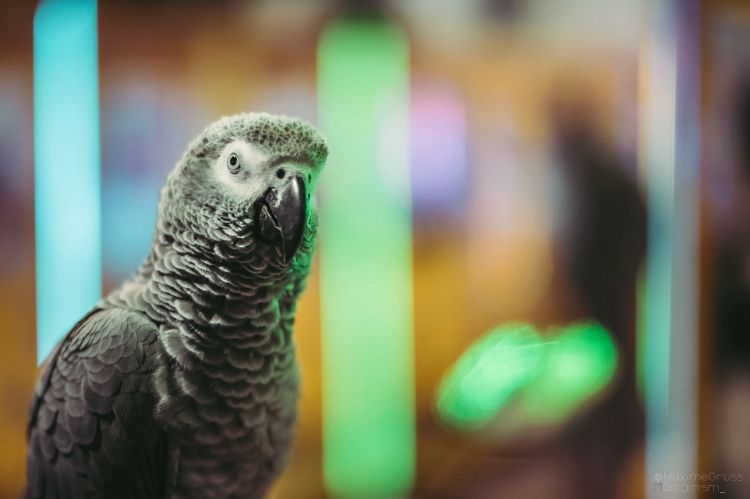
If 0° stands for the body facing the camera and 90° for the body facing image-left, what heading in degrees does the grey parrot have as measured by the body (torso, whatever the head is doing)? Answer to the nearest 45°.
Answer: approximately 315°

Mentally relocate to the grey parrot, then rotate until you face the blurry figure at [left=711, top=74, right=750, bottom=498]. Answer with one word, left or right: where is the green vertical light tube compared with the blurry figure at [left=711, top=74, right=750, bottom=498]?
left

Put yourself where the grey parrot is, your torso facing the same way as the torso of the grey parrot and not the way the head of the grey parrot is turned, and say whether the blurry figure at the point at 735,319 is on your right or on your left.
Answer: on your left

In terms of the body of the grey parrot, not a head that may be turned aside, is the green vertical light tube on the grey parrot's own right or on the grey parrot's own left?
on the grey parrot's own left
